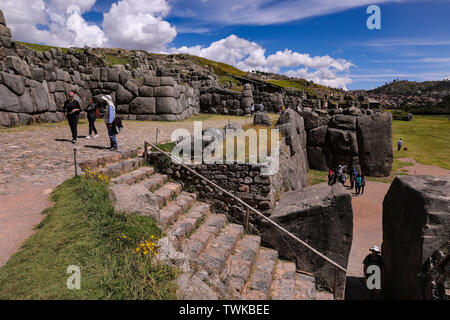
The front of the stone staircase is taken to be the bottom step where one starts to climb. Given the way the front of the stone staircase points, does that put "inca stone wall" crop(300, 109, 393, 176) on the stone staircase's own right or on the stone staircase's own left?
on the stone staircase's own left

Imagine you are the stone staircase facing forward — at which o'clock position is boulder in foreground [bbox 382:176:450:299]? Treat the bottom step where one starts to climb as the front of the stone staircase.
The boulder in foreground is roughly at 11 o'clock from the stone staircase.

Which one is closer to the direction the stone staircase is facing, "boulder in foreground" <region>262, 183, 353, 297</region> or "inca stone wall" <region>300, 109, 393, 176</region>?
the boulder in foreground

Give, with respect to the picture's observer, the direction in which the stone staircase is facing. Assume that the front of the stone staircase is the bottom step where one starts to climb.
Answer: facing the viewer and to the right of the viewer

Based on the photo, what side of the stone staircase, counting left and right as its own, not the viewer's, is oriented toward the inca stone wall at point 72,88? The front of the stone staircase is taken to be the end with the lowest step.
back

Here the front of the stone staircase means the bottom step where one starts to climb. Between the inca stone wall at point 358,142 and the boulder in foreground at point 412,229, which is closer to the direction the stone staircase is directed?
the boulder in foreground

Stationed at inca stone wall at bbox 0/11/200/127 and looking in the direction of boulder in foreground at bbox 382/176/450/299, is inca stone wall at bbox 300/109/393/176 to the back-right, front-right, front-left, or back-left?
front-left

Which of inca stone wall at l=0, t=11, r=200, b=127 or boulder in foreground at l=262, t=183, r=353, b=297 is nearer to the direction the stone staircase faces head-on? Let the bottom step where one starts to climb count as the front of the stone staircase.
the boulder in foreground
